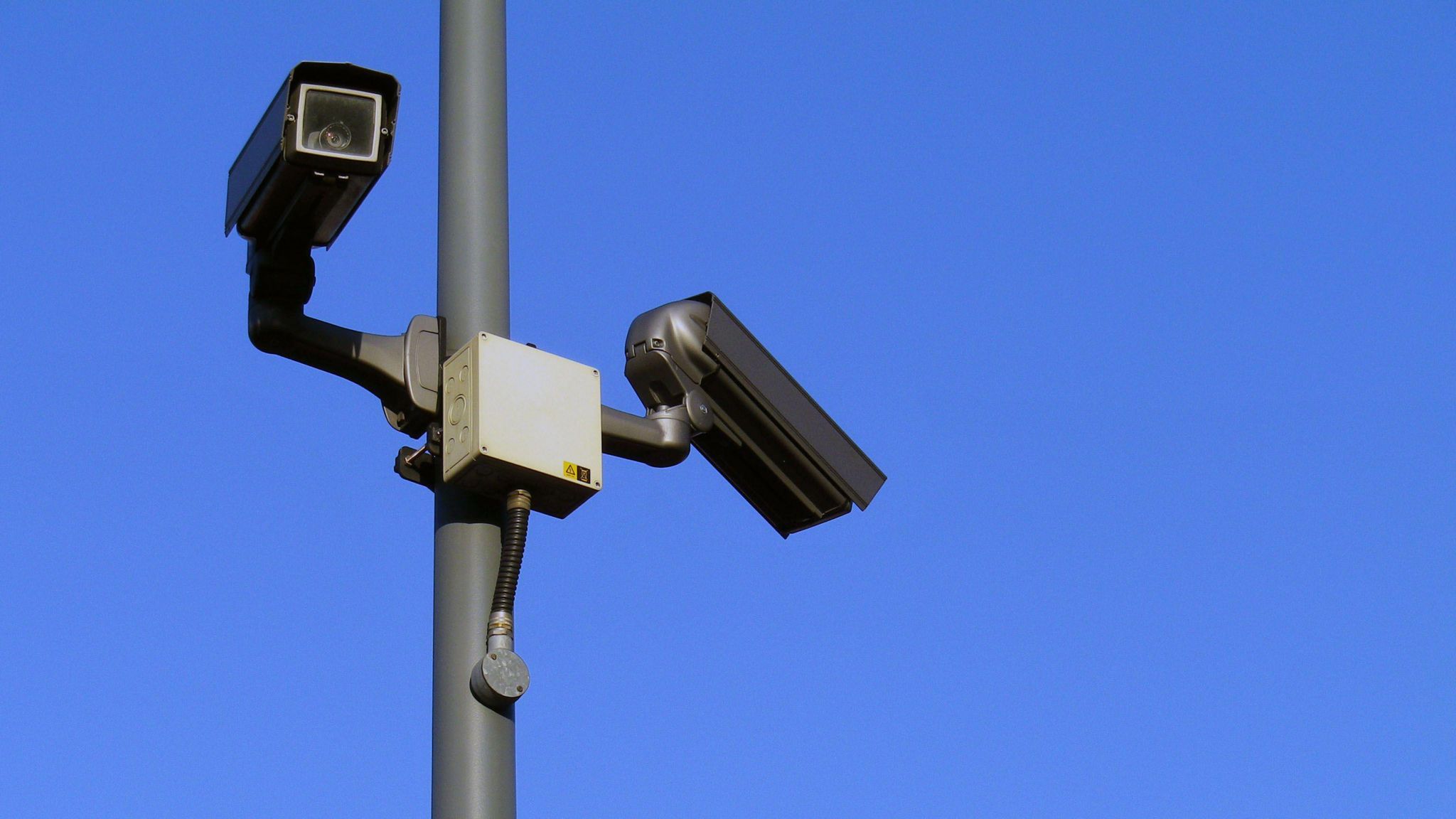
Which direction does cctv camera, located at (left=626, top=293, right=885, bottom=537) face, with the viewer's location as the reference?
facing away from the viewer and to the right of the viewer

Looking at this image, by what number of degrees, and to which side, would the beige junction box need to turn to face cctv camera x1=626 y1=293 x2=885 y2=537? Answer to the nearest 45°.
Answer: approximately 90° to its left

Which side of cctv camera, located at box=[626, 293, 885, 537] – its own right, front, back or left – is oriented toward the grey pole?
back

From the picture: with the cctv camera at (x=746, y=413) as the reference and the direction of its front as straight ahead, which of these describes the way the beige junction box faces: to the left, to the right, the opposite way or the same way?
to the right

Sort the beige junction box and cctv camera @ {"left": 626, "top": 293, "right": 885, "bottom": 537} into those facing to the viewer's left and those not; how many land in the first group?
0

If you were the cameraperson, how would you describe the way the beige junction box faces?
facing the viewer and to the right of the viewer
